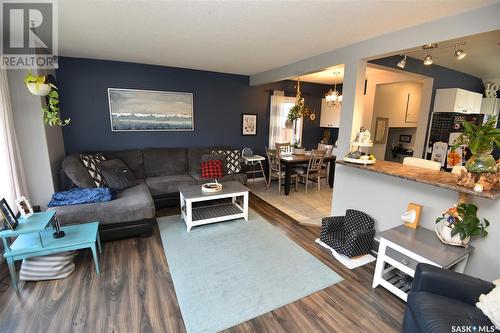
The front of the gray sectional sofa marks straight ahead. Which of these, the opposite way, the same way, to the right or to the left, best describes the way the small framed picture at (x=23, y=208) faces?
to the left

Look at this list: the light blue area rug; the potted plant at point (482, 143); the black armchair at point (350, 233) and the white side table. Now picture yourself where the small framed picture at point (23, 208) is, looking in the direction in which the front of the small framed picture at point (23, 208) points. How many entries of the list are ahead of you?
4

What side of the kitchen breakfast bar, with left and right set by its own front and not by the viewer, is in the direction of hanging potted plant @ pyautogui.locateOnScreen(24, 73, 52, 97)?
front

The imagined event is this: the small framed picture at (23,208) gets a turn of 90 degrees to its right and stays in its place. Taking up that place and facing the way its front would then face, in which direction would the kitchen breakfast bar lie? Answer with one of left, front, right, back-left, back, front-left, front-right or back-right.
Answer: left

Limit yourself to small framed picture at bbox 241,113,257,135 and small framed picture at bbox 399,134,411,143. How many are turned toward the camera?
2

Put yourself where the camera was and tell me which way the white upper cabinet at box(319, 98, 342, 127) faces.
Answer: facing the viewer

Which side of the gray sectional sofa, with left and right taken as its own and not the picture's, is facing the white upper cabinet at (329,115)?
left

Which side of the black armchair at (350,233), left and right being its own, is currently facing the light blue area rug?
front

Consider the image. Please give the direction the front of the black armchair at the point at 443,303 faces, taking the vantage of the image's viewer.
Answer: facing the viewer and to the left of the viewer

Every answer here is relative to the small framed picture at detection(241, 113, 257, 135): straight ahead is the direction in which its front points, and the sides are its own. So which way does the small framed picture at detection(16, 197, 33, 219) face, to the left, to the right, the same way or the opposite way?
to the left

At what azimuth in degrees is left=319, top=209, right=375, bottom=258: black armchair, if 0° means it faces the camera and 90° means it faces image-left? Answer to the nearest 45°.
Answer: approximately 45°

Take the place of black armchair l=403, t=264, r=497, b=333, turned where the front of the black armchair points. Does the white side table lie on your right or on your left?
on your right

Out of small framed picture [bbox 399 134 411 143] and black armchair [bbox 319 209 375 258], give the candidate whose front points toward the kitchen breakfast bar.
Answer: the small framed picture

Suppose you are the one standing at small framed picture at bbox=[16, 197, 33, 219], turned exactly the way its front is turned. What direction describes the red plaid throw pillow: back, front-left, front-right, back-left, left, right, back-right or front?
front-left

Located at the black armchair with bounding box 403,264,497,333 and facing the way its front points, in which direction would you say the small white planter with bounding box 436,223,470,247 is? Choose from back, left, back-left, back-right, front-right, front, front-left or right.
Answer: back-right

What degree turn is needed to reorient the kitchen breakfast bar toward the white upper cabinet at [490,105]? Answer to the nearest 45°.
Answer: approximately 135° to its right
